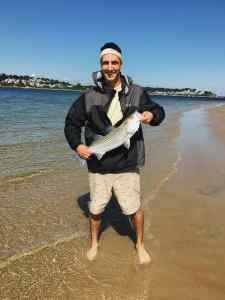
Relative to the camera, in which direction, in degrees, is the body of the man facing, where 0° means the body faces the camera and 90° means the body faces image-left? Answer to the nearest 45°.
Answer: approximately 0°
